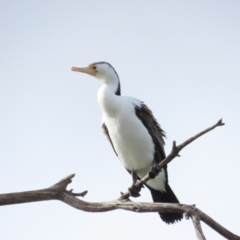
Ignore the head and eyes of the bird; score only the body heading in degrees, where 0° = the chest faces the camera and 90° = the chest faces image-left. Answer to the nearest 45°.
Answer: approximately 45°
